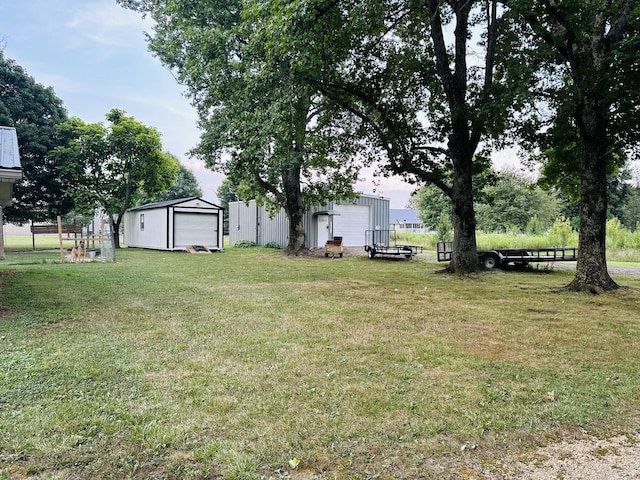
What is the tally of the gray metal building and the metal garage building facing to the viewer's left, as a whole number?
0

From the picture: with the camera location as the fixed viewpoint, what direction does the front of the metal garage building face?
facing the viewer and to the right of the viewer

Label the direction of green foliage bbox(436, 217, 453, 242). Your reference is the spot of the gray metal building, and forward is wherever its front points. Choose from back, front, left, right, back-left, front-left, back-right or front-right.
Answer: left

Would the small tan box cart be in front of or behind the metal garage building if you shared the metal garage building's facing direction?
in front

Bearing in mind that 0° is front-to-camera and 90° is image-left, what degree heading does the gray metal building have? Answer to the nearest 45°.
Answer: approximately 0°

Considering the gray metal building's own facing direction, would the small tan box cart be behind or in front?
in front

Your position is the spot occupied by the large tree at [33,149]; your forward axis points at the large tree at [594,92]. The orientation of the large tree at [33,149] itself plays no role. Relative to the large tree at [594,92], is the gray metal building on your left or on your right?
left
